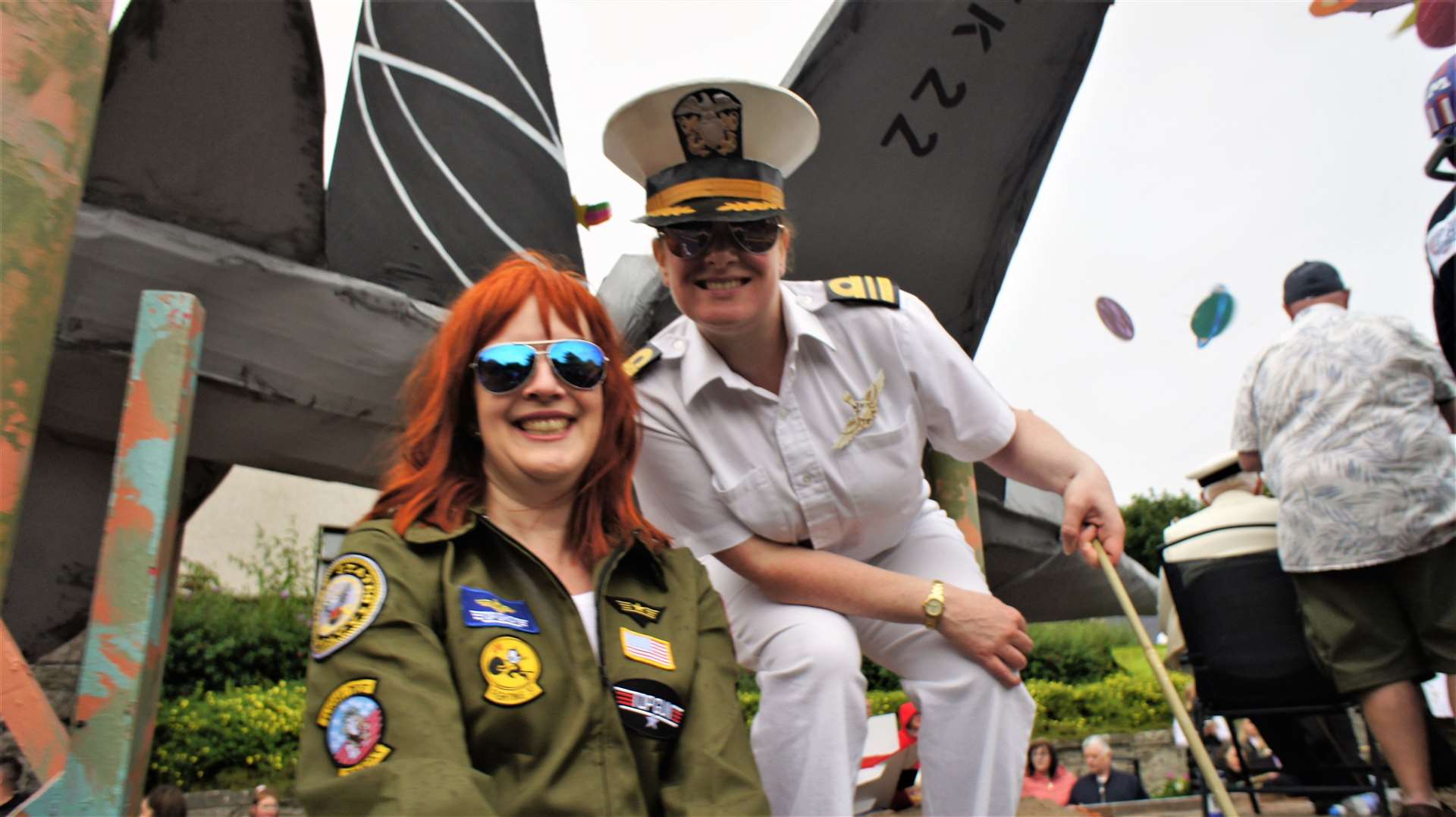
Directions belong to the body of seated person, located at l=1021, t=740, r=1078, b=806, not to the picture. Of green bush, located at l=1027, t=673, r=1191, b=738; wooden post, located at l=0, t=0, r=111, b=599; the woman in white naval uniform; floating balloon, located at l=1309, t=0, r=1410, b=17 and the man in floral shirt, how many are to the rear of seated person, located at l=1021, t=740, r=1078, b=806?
1

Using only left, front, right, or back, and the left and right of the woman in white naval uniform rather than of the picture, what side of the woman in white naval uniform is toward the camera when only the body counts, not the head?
front

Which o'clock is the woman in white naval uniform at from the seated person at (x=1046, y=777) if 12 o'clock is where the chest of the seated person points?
The woman in white naval uniform is roughly at 12 o'clock from the seated person.

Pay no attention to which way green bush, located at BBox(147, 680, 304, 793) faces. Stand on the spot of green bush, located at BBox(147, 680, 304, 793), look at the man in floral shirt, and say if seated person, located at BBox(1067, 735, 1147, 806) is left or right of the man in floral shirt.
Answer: left

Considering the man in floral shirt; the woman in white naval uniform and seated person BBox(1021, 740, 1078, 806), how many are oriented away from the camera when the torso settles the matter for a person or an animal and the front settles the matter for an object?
1

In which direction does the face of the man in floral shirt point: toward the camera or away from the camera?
away from the camera

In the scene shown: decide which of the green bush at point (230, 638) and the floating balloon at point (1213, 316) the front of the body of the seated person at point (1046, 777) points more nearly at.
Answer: the floating balloon

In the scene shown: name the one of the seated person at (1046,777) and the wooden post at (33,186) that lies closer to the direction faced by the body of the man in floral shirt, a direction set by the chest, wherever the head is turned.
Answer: the seated person

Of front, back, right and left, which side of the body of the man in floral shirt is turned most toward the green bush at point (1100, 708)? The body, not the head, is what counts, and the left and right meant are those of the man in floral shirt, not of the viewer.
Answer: front

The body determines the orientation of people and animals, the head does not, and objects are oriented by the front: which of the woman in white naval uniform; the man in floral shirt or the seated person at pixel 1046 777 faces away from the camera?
the man in floral shirt

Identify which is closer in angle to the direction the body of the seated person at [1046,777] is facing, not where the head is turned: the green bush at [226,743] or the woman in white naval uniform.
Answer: the woman in white naval uniform

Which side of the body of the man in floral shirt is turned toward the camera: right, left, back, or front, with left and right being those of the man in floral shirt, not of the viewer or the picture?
back

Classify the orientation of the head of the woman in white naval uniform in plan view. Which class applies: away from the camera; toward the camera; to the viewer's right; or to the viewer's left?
toward the camera

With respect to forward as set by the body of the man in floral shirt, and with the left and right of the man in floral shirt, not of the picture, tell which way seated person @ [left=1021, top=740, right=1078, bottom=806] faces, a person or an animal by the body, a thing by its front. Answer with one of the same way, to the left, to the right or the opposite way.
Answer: the opposite way

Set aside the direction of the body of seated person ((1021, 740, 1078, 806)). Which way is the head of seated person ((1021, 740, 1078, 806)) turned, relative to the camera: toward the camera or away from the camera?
toward the camera

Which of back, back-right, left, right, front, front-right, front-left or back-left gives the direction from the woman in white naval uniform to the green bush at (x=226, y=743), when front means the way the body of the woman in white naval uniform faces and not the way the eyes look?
back-right

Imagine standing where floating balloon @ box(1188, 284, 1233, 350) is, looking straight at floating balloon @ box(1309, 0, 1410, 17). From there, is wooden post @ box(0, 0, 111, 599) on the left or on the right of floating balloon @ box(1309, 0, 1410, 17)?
right

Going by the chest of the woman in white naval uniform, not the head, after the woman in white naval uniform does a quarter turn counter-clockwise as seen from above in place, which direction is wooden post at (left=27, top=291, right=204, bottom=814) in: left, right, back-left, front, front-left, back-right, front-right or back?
back

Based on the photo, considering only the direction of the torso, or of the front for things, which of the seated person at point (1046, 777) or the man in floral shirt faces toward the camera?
the seated person

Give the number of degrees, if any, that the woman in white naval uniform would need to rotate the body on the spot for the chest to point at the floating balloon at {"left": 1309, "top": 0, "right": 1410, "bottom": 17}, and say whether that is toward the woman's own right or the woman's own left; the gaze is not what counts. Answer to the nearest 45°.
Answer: approximately 135° to the woman's own left
